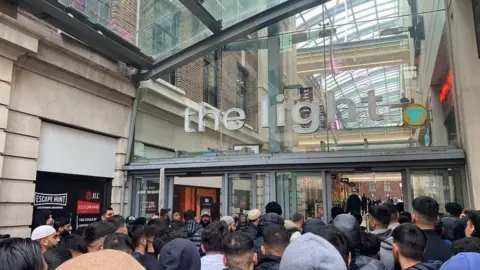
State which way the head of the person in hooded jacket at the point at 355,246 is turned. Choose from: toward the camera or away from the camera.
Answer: away from the camera

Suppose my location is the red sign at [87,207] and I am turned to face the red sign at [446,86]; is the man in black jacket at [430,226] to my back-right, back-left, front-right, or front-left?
front-right

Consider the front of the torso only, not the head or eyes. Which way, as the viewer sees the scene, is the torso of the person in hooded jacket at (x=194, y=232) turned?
away from the camera

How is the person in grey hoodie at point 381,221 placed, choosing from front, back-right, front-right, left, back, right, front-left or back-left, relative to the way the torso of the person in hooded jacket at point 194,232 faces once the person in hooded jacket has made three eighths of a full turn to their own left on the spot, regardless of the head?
left

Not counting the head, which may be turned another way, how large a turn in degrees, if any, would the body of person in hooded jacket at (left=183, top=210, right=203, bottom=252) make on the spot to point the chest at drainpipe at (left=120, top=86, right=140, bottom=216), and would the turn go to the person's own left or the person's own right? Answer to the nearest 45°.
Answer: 0° — they already face it

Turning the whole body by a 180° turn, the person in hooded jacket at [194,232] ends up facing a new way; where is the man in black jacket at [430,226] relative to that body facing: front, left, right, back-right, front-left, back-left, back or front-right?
front-left

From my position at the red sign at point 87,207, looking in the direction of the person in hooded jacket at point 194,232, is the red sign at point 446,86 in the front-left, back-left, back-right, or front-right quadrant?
front-left

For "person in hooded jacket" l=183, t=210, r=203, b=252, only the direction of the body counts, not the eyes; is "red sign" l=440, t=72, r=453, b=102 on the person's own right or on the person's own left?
on the person's own right

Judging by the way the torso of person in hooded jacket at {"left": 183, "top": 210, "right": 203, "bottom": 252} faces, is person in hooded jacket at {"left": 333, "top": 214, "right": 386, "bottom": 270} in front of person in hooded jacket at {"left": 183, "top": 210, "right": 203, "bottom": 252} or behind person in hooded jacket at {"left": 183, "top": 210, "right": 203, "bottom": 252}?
behind
